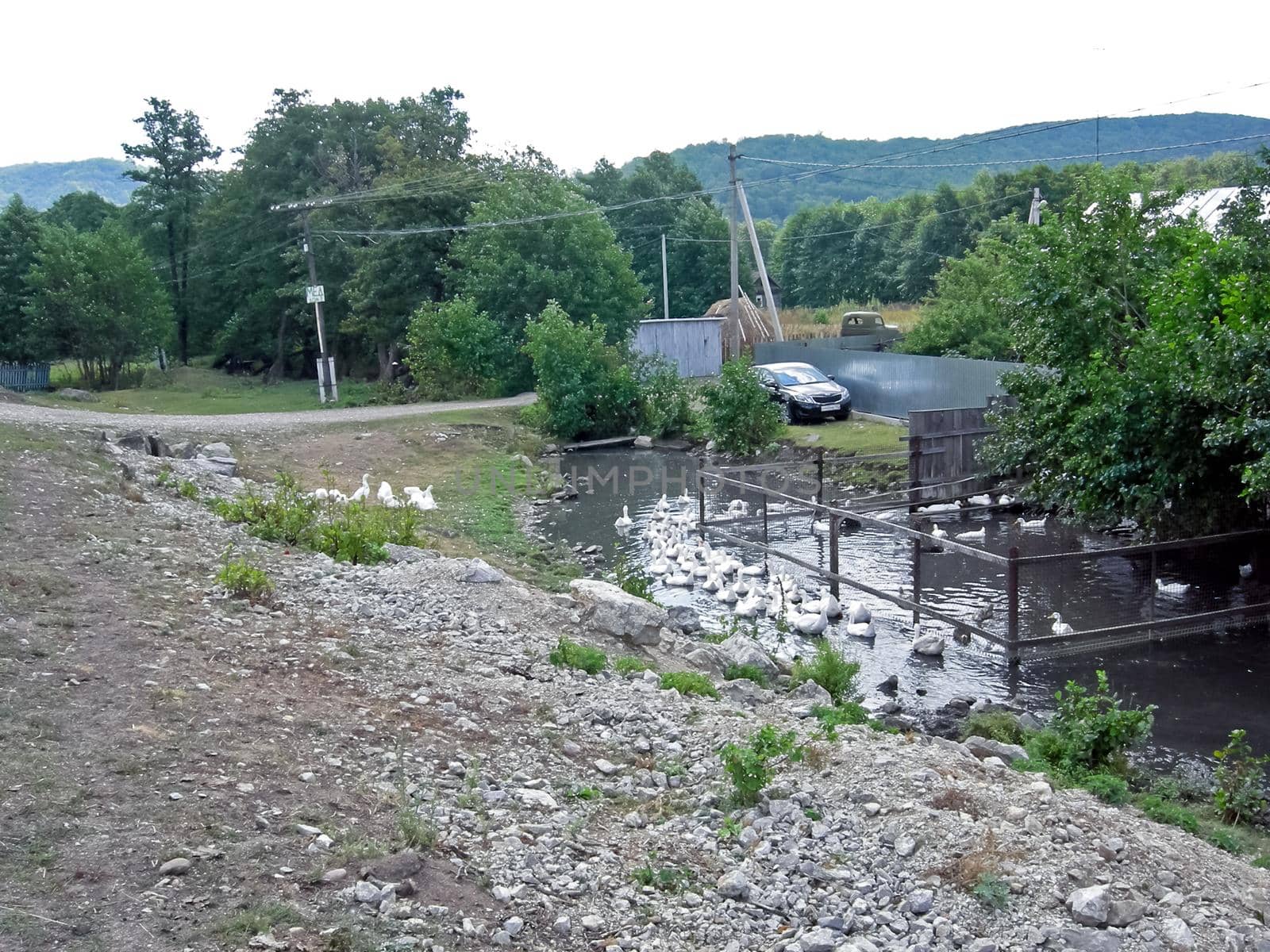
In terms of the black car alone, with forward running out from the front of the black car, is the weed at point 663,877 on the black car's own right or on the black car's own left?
on the black car's own right

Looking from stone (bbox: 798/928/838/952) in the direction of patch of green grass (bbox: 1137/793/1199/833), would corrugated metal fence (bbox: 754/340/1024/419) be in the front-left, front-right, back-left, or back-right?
front-left

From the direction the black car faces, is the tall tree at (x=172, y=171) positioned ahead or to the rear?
to the rear

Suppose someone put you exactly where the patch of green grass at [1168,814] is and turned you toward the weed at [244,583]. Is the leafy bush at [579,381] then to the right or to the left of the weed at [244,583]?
right

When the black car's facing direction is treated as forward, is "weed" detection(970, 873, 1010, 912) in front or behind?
in front

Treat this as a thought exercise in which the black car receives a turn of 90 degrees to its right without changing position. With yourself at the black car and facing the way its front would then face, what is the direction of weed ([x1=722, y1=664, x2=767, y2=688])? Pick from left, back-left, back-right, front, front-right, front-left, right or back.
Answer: front-left

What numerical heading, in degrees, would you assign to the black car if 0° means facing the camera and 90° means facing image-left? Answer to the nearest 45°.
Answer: approximately 315°

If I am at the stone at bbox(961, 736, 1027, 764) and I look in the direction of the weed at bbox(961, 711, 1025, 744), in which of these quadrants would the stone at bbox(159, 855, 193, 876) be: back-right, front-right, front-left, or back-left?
back-left

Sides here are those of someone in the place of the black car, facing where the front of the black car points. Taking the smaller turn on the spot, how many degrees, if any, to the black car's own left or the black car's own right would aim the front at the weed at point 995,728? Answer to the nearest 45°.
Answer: approximately 45° to the black car's own right

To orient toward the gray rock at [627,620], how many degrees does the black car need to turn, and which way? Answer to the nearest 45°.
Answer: approximately 45° to its right

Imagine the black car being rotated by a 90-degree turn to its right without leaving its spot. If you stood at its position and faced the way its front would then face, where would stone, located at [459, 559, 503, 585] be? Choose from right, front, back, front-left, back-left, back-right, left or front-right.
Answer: front-left

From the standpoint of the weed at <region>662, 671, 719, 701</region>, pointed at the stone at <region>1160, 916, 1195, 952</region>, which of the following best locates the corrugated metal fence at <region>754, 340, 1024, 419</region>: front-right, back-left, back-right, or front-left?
back-left

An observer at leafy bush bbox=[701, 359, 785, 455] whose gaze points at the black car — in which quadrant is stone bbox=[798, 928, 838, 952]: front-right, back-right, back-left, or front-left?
back-right

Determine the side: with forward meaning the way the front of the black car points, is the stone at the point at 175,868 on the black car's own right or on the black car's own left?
on the black car's own right

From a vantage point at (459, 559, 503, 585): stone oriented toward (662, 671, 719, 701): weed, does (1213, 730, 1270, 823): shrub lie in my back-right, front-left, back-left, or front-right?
front-left

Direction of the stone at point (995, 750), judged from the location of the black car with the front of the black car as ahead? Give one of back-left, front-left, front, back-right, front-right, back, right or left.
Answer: front-right

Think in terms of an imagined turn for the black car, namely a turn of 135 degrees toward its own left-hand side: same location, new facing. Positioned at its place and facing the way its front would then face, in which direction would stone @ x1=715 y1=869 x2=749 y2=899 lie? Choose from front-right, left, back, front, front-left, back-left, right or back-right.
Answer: back

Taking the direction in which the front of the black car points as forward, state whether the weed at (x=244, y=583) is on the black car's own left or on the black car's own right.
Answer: on the black car's own right
